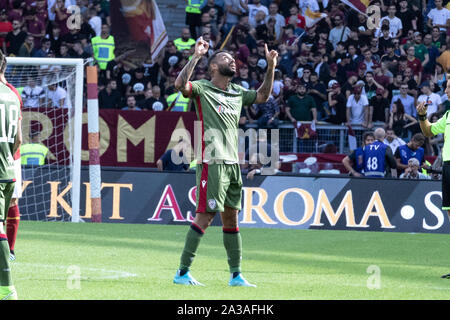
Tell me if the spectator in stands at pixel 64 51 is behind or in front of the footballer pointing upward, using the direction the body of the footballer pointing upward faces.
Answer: behind

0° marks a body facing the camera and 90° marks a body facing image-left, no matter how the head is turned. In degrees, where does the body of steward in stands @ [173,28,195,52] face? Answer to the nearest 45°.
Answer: approximately 0°

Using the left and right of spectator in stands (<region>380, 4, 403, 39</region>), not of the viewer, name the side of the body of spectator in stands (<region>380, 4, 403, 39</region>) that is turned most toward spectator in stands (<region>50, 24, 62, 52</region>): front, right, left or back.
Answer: right

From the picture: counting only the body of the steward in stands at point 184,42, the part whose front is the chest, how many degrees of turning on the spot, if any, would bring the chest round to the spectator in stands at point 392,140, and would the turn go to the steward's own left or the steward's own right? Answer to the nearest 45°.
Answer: approximately 45° to the steward's own left

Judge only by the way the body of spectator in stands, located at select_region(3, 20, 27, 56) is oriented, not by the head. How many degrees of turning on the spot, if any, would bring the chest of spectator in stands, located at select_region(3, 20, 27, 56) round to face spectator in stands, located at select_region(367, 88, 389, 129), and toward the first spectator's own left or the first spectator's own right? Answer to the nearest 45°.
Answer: approximately 45° to the first spectator's own left
